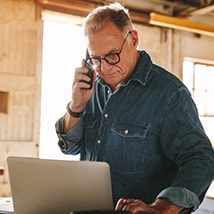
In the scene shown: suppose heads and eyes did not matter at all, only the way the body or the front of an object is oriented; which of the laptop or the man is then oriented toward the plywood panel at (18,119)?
the laptop

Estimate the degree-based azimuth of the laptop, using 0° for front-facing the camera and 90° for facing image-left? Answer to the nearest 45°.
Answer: approximately 180°

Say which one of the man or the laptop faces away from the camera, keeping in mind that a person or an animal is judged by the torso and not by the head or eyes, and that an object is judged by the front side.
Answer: the laptop

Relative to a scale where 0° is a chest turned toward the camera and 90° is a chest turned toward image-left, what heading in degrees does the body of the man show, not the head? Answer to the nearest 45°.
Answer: approximately 45°

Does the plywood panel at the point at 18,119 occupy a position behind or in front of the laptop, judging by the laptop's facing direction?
in front

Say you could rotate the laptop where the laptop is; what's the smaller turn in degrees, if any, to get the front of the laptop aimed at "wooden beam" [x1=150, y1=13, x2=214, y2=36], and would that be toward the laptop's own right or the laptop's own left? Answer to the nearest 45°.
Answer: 0° — it already faces it

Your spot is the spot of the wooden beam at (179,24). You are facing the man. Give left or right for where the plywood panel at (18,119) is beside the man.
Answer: right

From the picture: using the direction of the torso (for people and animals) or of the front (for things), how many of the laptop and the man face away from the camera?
1

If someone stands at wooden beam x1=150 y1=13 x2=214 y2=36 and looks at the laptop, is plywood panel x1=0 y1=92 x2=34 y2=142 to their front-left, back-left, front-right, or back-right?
front-right

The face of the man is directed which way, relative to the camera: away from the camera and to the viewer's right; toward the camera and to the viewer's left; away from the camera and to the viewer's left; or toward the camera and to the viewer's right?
toward the camera and to the viewer's left
